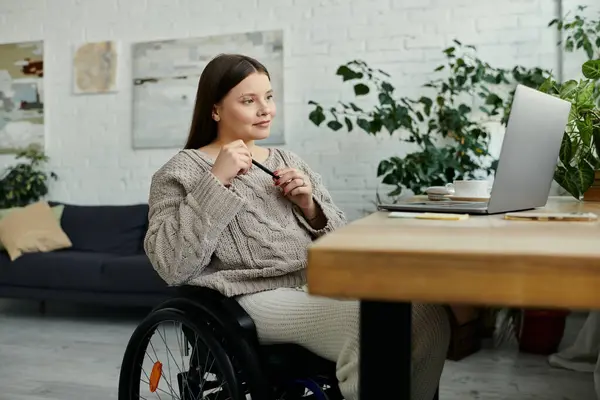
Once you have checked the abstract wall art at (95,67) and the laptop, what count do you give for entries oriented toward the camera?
1

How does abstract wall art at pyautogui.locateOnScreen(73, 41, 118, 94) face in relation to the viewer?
toward the camera

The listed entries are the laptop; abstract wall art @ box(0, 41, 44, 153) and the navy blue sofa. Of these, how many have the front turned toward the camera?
2

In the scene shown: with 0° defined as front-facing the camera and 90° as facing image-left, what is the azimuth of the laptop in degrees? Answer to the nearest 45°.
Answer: approximately 135°

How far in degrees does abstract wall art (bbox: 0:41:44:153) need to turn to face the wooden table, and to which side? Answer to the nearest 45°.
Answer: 0° — it already faces it

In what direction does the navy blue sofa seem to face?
toward the camera

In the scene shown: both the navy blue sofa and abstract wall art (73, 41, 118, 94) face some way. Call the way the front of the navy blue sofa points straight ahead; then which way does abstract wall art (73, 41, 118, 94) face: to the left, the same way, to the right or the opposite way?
the same way

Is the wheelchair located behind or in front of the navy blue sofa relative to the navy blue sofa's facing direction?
in front

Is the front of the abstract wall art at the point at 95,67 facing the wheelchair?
yes

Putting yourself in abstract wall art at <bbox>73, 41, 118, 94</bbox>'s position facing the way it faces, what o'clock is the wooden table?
The wooden table is roughly at 12 o'clock from the abstract wall art.

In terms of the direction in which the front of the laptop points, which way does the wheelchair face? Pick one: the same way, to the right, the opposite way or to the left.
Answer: the opposite way

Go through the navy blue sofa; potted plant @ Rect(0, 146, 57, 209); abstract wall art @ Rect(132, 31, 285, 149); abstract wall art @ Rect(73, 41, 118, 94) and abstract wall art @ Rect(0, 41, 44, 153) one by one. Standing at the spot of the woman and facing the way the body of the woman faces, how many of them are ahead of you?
0

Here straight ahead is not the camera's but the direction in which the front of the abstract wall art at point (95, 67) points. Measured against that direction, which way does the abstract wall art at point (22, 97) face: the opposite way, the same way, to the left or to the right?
the same way

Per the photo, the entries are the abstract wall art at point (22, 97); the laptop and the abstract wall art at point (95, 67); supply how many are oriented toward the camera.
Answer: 2

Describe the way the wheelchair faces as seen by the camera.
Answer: facing the viewer and to the right of the viewer

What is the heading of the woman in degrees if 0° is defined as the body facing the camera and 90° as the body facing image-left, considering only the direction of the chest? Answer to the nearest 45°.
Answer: approximately 315°

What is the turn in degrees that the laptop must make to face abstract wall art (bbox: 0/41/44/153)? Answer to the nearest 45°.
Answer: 0° — it already faces it

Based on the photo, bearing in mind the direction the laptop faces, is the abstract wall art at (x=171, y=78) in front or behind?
in front
